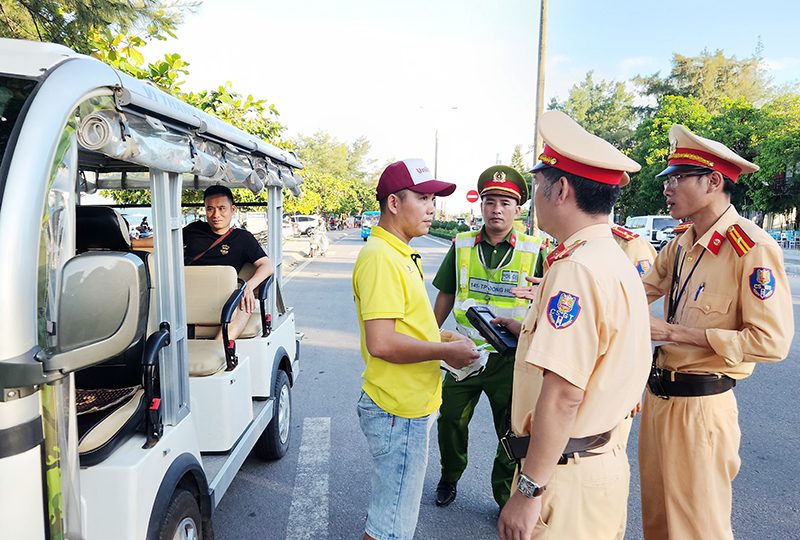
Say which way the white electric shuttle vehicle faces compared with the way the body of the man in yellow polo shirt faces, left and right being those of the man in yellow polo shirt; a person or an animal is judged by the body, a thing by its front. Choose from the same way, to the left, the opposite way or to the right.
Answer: to the right

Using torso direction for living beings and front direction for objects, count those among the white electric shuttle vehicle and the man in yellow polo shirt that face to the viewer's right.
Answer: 1

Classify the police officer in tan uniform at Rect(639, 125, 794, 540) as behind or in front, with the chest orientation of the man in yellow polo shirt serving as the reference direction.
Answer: in front

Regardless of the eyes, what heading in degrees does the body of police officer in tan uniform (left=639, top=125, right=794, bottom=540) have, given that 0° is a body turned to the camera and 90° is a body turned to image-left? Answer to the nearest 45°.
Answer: approximately 45°

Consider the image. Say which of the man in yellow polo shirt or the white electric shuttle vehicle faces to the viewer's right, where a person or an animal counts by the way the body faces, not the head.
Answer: the man in yellow polo shirt

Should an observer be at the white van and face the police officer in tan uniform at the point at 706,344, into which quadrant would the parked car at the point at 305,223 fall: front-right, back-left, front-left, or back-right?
back-right

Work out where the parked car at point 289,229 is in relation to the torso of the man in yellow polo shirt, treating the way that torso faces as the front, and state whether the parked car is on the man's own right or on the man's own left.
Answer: on the man's own left

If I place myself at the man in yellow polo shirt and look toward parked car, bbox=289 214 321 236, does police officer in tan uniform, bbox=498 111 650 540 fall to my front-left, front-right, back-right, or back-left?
back-right

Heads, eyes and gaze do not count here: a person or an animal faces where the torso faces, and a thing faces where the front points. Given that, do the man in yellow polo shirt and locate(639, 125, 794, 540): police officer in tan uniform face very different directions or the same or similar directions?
very different directions

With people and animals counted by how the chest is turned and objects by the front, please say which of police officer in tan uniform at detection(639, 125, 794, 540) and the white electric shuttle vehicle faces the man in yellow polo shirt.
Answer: the police officer in tan uniform

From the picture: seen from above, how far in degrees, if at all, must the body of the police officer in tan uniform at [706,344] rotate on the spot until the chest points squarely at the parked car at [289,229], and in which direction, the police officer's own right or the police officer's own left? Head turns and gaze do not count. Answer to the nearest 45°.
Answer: approximately 90° to the police officer's own right

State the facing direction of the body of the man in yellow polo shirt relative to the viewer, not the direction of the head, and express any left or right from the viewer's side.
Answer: facing to the right of the viewer
